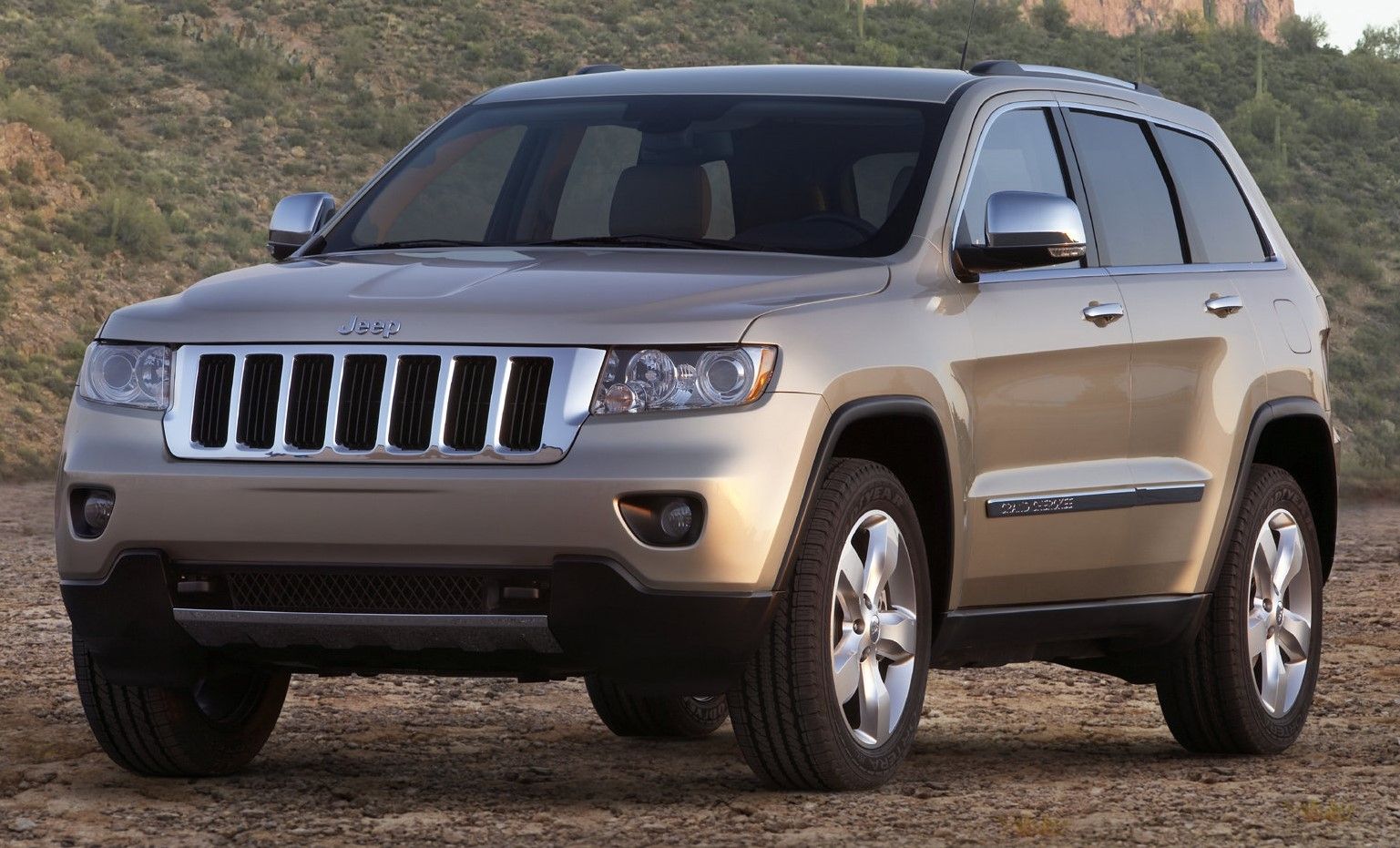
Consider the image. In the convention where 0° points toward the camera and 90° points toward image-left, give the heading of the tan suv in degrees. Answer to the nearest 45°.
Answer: approximately 45°
